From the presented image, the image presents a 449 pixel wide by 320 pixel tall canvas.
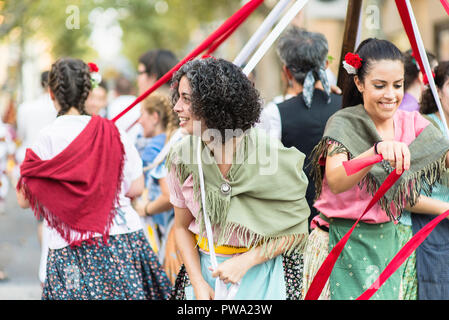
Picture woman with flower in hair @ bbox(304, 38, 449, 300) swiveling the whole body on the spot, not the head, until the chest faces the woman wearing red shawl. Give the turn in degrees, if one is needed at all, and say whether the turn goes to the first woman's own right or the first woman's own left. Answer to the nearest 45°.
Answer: approximately 135° to the first woman's own right

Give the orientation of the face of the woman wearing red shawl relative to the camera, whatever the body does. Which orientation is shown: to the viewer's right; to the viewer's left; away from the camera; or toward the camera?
away from the camera

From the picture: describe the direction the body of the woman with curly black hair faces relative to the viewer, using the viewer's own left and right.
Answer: facing the viewer and to the left of the viewer

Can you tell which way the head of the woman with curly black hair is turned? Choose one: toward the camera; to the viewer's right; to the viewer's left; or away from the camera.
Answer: to the viewer's left

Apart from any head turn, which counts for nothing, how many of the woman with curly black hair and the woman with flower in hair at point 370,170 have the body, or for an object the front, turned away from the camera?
0

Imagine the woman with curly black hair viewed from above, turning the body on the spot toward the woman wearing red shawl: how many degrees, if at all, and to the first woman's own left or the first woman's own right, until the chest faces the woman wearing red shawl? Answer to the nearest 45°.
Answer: approximately 90° to the first woman's own right
